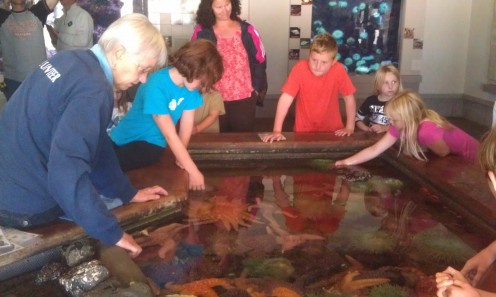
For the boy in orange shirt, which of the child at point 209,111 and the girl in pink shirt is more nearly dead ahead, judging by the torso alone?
the girl in pink shirt

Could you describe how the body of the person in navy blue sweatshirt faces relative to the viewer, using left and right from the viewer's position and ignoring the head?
facing to the right of the viewer

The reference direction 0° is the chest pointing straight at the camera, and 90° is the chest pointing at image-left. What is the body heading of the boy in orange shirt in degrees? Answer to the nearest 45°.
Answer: approximately 0°

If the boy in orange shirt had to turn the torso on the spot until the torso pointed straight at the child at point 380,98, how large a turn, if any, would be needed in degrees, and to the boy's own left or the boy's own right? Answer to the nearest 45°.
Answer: approximately 135° to the boy's own left

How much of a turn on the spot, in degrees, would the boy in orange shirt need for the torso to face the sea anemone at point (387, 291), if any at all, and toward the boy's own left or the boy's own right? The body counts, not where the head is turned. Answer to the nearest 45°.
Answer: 0° — they already face it

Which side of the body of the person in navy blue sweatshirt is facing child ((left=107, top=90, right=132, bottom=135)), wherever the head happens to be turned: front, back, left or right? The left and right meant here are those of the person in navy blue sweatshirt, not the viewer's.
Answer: left

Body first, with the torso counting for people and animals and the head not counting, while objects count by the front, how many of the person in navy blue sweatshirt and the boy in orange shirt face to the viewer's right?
1
